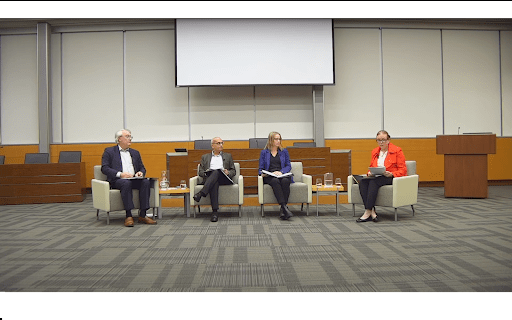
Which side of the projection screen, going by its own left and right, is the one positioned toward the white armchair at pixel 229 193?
front

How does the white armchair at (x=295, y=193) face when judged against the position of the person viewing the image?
facing the viewer

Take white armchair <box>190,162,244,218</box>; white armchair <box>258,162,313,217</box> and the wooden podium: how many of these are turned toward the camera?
3

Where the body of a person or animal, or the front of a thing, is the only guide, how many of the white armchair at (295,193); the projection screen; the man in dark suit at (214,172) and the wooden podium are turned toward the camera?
4

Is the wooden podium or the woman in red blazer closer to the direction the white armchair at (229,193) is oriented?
the woman in red blazer

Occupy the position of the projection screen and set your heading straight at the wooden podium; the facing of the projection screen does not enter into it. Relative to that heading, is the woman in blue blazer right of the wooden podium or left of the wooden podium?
right

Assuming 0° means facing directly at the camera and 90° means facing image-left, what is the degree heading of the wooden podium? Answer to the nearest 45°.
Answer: approximately 0°

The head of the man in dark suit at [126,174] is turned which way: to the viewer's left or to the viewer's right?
to the viewer's right

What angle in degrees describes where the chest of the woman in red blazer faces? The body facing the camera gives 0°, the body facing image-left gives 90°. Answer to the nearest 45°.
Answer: approximately 45°

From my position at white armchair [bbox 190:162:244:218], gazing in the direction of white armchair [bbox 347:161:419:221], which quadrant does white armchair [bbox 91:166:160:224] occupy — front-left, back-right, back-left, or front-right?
back-right

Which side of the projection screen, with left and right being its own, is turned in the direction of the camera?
front

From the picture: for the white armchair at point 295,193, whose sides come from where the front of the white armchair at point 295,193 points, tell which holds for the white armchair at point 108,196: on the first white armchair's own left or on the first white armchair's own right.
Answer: on the first white armchair's own right
